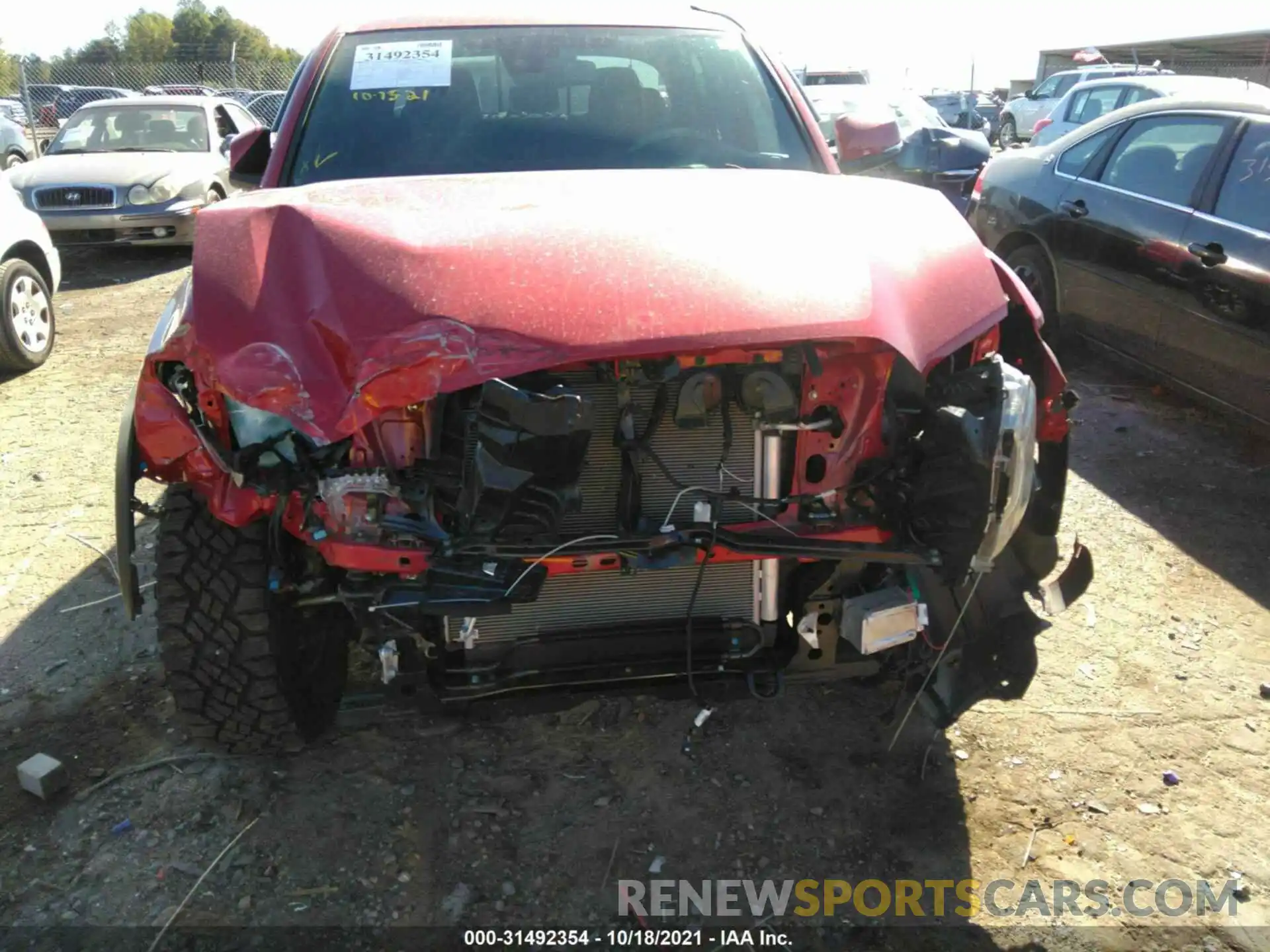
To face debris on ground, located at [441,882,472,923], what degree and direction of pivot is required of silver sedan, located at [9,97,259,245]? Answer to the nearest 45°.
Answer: approximately 45° to its left

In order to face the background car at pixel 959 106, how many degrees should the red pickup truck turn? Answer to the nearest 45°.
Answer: approximately 180°

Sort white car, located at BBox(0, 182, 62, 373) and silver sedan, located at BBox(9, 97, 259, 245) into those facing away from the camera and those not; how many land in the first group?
0

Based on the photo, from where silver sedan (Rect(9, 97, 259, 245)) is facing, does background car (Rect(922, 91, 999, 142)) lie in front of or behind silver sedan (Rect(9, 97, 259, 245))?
behind

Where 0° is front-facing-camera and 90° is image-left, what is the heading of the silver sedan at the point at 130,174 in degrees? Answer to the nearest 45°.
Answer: approximately 45°

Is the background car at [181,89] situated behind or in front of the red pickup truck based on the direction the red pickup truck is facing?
behind

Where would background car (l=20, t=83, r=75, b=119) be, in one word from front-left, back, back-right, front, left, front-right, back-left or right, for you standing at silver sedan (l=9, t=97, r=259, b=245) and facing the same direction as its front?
back-right

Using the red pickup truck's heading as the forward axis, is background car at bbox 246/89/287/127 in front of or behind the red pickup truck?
behind

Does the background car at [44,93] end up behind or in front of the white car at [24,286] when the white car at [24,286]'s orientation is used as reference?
behind
